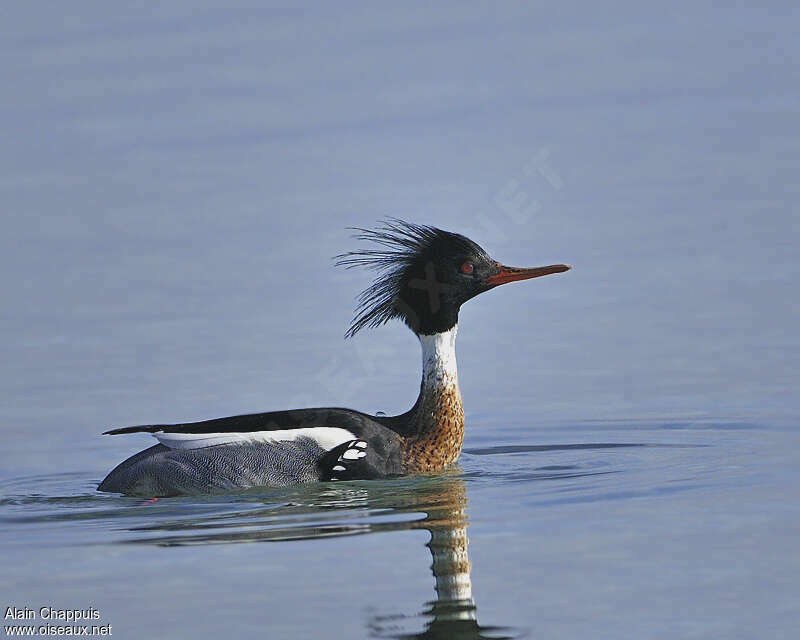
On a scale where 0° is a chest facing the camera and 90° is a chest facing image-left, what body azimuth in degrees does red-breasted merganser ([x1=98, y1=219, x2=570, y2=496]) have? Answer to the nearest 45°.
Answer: approximately 270°
